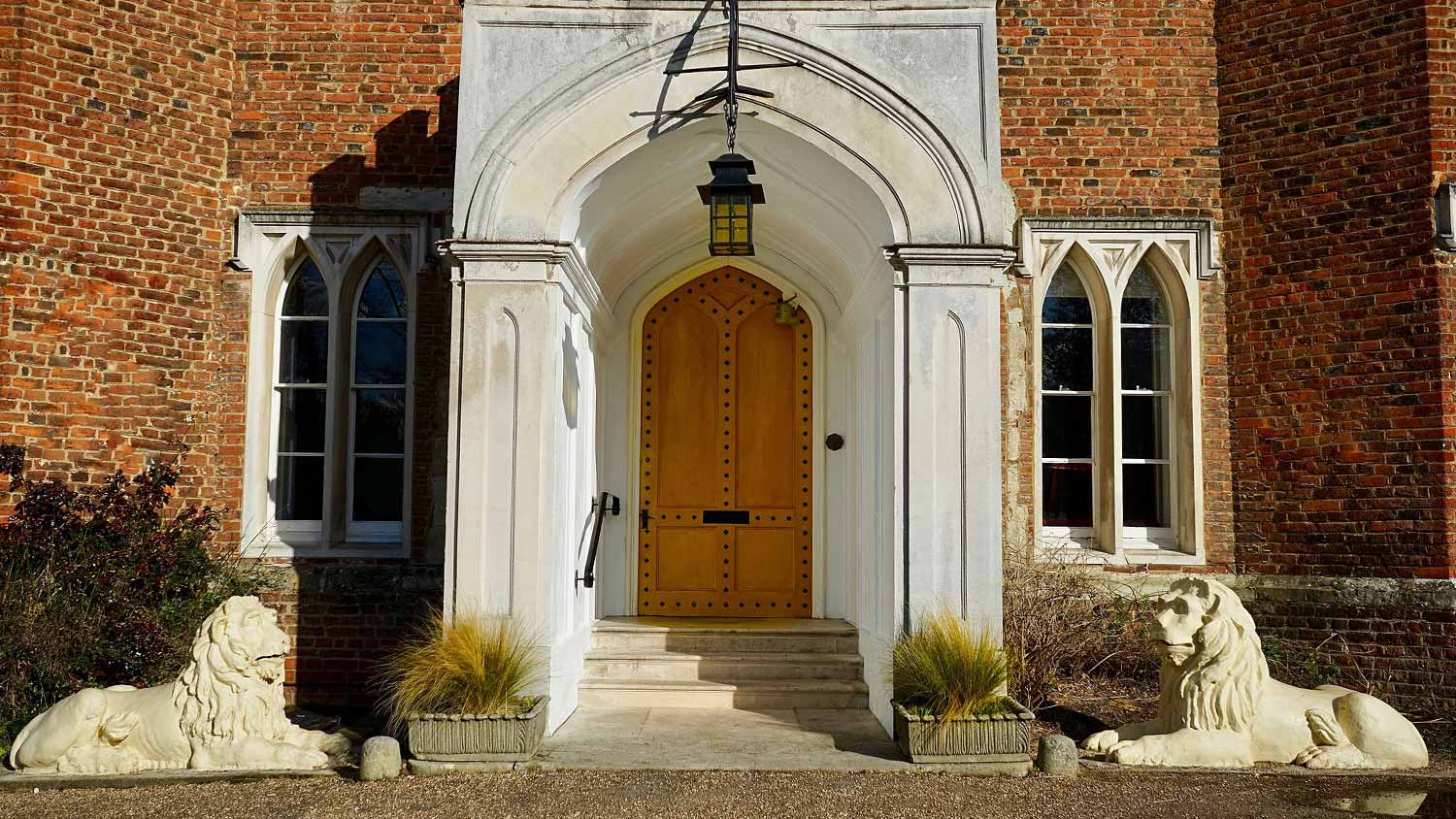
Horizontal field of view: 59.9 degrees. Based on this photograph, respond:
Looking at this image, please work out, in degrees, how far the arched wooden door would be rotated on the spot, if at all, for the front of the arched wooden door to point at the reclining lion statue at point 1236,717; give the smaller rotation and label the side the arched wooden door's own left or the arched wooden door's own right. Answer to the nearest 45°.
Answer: approximately 45° to the arched wooden door's own left

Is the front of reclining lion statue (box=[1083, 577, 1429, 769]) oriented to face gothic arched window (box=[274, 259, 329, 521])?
yes

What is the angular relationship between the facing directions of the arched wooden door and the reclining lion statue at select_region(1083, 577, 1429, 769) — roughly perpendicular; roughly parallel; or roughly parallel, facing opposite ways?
roughly perpendicular

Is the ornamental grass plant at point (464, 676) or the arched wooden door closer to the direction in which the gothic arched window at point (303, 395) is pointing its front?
the ornamental grass plant

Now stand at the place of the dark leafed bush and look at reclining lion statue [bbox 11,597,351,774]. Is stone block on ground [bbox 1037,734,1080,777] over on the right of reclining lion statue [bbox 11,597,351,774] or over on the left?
left

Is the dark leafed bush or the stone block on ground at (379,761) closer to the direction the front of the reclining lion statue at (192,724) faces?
the stone block on ground

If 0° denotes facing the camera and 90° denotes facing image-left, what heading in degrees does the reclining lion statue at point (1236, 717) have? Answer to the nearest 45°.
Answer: approximately 90°

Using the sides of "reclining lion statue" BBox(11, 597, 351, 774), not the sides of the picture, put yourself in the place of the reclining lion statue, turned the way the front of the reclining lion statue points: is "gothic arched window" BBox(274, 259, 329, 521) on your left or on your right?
on your left

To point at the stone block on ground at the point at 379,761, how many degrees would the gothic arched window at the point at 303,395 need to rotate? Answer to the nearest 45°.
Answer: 0° — it already faces it

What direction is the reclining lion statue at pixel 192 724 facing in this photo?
to the viewer's right
